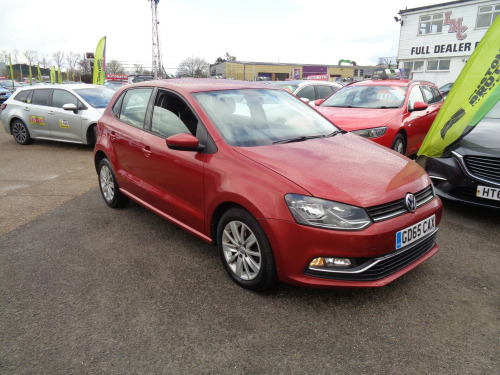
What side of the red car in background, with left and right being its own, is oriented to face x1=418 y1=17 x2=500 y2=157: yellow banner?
left

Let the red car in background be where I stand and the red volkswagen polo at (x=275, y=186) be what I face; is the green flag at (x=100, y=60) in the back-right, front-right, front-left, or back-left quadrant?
back-right

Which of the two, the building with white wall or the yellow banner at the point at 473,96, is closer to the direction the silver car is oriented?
the yellow banner

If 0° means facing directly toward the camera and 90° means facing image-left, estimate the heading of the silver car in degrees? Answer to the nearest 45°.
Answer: approximately 315°

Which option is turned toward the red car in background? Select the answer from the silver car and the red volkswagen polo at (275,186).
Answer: the silver car

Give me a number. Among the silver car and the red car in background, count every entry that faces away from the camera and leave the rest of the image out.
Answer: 0

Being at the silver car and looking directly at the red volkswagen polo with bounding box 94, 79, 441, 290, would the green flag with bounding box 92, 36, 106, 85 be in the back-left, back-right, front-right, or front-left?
back-left

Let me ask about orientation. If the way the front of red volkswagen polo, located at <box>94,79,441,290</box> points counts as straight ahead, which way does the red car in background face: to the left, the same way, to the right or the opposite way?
to the right

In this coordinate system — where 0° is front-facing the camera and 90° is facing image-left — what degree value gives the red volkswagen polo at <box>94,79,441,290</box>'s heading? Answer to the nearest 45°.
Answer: approximately 315°

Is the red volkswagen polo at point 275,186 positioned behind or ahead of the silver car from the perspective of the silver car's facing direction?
ahead

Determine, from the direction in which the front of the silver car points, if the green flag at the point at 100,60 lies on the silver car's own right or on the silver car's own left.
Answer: on the silver car's own left

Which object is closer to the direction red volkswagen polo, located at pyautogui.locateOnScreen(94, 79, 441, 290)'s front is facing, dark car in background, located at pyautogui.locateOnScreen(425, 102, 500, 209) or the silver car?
the dark car in background

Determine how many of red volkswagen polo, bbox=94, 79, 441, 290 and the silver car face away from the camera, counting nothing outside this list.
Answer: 0

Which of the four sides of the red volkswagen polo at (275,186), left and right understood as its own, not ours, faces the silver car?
back

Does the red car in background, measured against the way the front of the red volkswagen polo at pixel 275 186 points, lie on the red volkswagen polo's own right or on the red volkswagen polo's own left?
on the red volkswagen polo's own left

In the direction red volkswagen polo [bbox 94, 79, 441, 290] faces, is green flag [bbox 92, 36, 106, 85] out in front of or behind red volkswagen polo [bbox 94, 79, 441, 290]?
behind

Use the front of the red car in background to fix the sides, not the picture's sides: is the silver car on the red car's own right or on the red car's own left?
on the red car's own right
